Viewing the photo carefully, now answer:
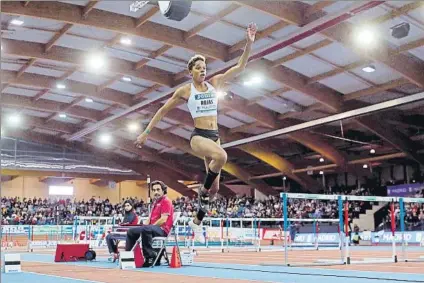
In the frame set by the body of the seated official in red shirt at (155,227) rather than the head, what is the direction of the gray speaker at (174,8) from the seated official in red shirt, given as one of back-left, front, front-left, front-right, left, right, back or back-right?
front-left

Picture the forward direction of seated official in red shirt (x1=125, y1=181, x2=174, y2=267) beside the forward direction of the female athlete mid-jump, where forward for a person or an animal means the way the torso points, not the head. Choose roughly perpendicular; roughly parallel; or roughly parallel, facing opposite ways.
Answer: roughly perpendicular

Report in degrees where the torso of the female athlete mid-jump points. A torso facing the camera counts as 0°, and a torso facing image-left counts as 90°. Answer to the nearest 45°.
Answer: approximately 315°

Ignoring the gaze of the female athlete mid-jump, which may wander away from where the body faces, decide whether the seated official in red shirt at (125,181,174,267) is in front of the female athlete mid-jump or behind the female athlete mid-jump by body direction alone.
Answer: behind

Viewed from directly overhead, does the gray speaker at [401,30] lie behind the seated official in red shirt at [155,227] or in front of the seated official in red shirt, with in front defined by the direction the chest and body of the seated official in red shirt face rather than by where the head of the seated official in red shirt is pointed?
behind

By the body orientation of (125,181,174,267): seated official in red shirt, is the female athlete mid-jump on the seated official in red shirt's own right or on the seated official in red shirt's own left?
on the seated official in red shirt's own left

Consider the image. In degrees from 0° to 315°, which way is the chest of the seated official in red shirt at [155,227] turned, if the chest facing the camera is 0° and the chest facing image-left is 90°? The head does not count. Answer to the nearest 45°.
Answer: approximately 45°

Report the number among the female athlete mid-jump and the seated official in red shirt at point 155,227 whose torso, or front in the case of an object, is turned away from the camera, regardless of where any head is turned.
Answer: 0

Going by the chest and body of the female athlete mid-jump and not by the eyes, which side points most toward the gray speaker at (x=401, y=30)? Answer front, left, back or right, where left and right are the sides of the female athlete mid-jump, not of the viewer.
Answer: left
